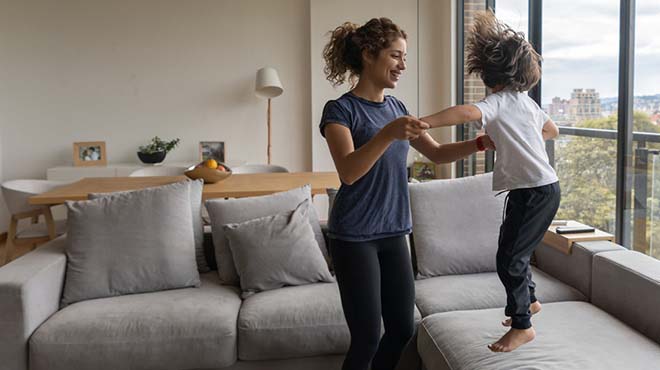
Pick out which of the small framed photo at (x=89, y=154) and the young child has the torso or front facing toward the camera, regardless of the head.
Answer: the small framed photo

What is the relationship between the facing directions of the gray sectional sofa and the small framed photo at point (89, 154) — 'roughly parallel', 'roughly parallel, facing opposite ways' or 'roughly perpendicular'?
roughly parallel

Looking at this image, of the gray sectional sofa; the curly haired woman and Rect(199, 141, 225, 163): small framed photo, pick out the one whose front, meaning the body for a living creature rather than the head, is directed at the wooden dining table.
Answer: the small framed photo

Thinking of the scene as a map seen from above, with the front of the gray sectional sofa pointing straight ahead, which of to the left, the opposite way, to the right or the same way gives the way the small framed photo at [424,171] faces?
the same way

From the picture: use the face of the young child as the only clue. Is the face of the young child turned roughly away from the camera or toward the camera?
away from the camera

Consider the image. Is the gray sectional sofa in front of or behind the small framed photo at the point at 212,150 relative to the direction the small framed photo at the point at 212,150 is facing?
in front

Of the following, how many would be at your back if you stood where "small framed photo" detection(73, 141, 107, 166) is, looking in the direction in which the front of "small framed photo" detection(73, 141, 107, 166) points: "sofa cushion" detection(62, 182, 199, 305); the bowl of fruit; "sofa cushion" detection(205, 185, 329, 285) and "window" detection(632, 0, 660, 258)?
0

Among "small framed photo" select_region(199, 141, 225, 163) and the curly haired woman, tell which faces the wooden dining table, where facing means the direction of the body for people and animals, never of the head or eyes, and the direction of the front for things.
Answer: the small framed photo

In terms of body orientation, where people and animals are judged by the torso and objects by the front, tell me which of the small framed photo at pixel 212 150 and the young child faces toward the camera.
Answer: the small framed photo

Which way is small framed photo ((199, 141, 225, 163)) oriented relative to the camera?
toward the camera

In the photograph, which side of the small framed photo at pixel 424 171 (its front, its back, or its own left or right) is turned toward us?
front

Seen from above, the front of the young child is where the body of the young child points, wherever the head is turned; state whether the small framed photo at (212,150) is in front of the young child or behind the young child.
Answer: in front

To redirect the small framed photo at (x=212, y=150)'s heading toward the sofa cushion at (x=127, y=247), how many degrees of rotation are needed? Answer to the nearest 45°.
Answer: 0° — it already faces it

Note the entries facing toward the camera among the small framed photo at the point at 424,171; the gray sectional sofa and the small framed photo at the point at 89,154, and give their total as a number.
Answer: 3

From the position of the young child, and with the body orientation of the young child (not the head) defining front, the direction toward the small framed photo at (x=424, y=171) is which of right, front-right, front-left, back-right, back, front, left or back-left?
front-right
